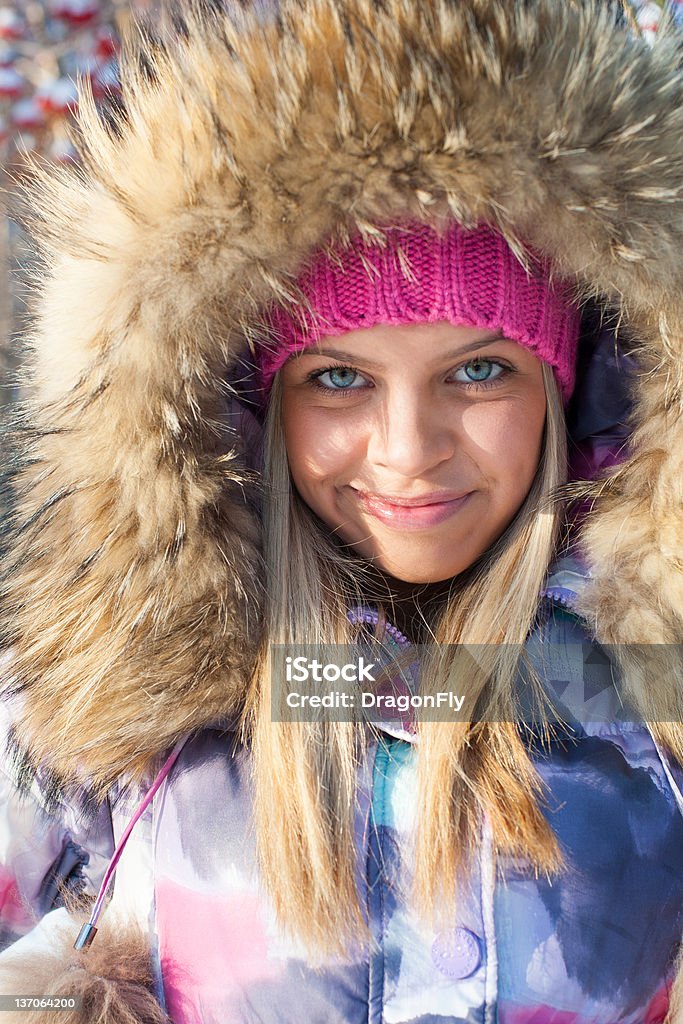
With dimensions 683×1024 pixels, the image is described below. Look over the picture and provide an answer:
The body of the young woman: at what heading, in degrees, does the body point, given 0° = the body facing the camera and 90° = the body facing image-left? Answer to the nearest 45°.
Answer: approximately 0°
